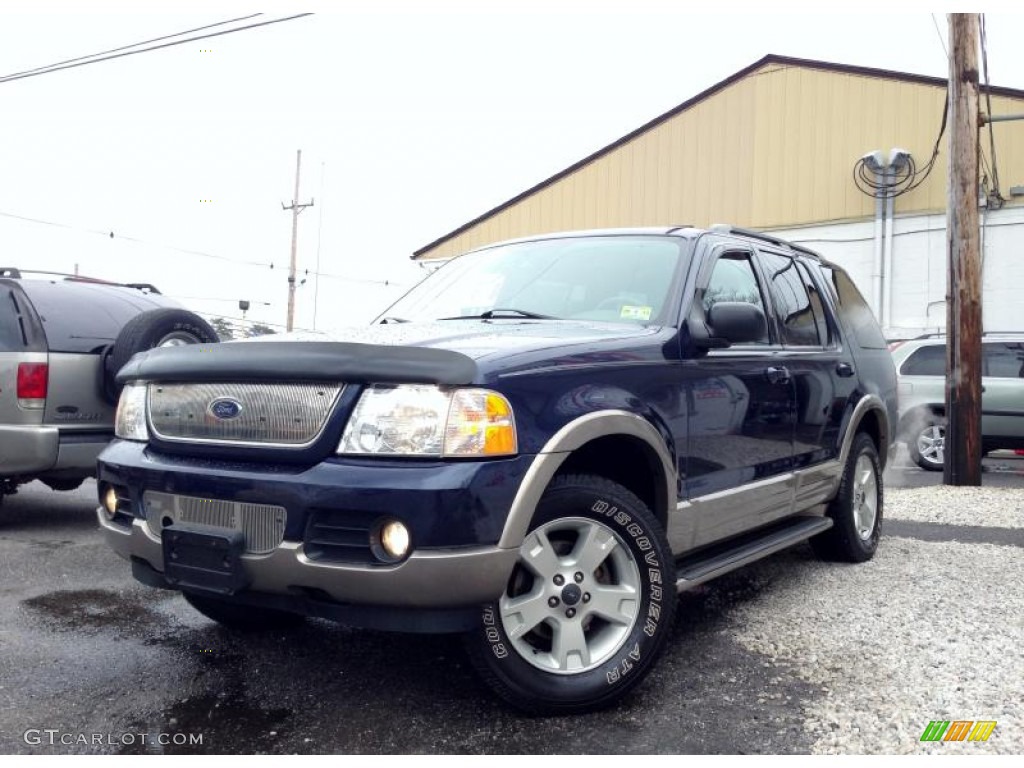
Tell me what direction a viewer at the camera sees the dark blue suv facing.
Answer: facing the viewer and to the left of the viewer

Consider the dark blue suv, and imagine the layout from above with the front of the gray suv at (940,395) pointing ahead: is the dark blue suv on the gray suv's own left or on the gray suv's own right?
on the gray suv's own right

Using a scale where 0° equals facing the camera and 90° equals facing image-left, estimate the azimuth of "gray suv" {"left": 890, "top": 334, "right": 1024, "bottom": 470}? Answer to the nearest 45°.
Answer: approximately 270°

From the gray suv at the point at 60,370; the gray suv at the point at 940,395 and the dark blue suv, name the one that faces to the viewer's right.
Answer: the gray suv at the point at 940,395

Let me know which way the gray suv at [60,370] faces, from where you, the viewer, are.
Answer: facing away from the viewer and to the left of the viewer

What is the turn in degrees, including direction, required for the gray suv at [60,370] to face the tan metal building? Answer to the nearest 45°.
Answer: approximately 90° to its right

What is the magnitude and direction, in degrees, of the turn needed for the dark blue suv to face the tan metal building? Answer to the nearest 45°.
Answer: approximately 135° to its right

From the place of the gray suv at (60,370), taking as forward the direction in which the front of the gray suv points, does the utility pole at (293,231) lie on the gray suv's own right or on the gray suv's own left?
on the gray suv's own right

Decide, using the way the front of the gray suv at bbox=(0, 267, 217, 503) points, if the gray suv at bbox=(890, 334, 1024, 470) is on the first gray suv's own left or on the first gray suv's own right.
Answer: on the first gray suv's own right
